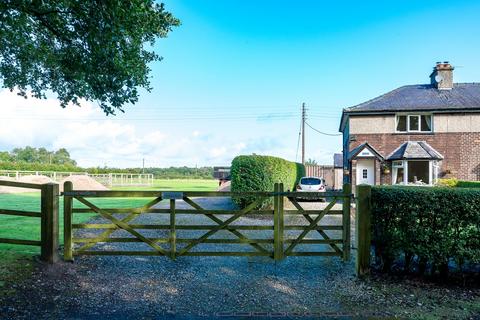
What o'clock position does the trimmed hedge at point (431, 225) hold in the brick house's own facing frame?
The trimmed hedge is roughly at 12 o'clock from the brick house.

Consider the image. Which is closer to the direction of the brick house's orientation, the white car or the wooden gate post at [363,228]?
the wooden gate post

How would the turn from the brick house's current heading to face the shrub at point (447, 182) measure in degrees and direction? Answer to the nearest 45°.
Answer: approximately 45° to its left

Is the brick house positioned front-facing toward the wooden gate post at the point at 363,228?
yes

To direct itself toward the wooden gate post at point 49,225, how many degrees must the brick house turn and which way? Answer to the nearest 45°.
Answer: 0° — it already faces it

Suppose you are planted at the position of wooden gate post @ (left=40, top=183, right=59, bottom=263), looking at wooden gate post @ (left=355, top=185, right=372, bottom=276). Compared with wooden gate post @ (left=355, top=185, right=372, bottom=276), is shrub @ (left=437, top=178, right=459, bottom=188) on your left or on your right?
left

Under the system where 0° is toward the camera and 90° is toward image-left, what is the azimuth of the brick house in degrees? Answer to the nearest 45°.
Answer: approximately 0°

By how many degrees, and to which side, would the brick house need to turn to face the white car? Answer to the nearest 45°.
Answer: approximately 45° to its right

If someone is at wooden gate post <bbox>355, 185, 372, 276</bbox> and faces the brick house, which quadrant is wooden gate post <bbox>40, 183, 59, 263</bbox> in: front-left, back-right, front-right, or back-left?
back-left
